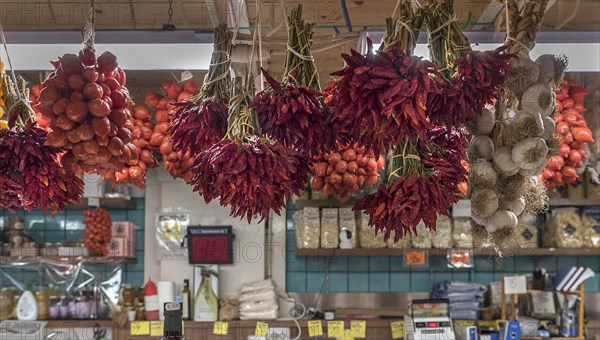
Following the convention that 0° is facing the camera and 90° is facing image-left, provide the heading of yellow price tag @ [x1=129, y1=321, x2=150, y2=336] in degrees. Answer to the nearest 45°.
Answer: approximately 0°

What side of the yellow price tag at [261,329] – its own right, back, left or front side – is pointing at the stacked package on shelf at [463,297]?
left

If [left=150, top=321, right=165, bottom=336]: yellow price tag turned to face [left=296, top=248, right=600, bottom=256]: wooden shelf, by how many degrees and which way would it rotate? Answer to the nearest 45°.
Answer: approximately 90° to its left

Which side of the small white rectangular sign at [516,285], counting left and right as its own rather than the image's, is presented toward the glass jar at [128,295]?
right

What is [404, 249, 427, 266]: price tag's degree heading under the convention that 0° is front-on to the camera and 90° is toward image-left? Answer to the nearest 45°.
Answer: approximately 0°
